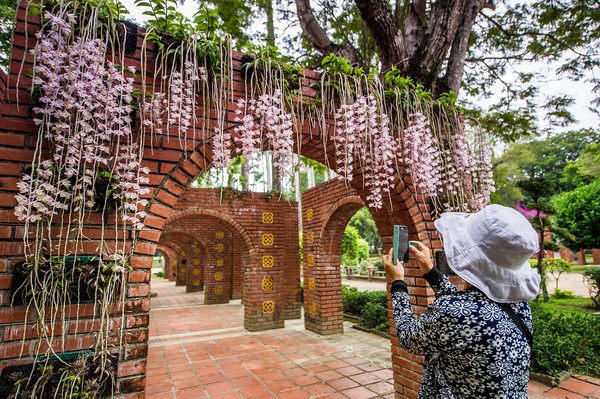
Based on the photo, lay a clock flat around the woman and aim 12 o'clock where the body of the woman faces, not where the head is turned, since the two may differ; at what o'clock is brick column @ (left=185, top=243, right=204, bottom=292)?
The brick column is roughly at 12 o'clock from the woman.

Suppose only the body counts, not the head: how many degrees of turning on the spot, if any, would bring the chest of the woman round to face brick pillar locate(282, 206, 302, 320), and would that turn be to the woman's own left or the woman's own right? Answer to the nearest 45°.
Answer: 0° — they already face it

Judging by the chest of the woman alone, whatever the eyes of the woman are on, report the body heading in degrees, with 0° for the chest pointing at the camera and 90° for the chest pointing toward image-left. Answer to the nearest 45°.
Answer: approximately 135°

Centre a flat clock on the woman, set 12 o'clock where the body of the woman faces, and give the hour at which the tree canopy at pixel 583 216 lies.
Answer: The tree canopy is roughly at 2 o'clock from the woman.

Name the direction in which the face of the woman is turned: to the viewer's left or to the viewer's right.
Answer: to the viewer's left

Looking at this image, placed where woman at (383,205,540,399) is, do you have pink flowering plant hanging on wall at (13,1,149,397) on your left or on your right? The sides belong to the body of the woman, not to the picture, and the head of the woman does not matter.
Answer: on your left

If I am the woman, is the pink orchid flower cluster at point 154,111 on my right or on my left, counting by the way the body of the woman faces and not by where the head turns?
on my left

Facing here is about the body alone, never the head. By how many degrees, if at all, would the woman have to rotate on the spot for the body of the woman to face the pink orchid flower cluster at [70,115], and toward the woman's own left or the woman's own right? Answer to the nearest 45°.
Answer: approximately 45° to the woman's own left

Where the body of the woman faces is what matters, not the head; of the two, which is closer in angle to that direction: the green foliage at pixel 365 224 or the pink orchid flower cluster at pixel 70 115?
the green foliage

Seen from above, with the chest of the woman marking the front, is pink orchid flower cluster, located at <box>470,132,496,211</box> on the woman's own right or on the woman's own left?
on the woman's own right

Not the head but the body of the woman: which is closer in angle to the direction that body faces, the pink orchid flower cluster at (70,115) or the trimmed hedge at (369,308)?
the trimmed hedge

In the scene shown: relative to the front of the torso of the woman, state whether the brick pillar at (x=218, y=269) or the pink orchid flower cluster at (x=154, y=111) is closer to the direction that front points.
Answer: the brick pillar

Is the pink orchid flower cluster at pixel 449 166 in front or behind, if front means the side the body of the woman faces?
in front

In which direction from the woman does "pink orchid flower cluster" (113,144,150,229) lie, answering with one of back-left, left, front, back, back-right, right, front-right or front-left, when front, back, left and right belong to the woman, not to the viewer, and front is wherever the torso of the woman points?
front-left
